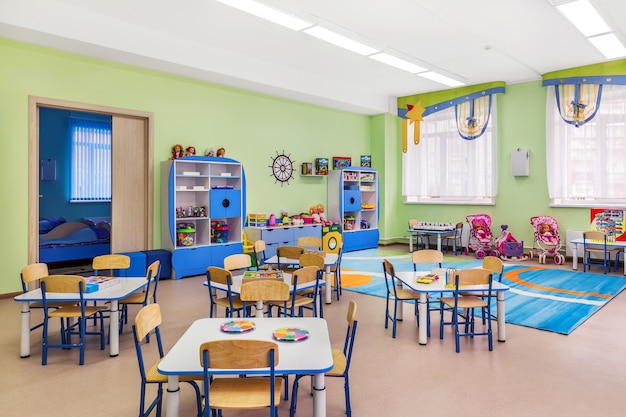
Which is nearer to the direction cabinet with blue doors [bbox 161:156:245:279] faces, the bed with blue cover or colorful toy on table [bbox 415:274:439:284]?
the colorful toy on table

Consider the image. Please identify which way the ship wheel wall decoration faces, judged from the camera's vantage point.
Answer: facing the viewer and to the right of the viewer

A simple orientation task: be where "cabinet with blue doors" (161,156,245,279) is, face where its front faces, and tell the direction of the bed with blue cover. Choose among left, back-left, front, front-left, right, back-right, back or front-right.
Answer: back

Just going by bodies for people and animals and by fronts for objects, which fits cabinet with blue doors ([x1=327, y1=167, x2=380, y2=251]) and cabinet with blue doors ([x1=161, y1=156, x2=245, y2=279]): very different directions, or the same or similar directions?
same or similar directions

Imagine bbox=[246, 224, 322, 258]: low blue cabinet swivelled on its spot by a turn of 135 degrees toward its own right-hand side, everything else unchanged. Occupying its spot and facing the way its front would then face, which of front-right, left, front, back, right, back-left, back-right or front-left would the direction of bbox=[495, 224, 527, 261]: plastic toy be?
back

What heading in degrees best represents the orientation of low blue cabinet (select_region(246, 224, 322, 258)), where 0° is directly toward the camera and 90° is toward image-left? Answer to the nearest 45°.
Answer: approximately 315°

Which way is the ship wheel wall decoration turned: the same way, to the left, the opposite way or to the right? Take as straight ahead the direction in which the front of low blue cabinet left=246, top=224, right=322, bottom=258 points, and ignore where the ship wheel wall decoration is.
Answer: the same way

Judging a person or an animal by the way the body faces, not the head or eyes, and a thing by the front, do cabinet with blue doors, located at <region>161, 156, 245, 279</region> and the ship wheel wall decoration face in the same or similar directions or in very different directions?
same or similar directions

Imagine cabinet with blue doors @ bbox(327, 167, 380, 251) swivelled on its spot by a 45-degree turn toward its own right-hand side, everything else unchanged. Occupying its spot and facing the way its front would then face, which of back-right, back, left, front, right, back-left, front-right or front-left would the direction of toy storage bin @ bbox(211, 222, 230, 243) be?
front-right

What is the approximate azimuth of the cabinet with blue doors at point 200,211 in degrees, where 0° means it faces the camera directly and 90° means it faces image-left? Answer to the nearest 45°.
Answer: approximately 315°

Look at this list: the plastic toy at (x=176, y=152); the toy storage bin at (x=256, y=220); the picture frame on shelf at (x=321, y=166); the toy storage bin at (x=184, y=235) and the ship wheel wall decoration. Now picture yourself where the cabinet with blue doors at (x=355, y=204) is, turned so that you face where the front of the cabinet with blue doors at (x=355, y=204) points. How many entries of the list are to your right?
5

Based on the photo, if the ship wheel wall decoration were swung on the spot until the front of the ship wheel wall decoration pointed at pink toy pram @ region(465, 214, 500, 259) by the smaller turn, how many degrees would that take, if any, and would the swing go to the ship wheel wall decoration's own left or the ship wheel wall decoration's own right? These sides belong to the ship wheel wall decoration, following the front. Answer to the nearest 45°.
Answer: approximately 45° to the ship wheel wall decoration's own left

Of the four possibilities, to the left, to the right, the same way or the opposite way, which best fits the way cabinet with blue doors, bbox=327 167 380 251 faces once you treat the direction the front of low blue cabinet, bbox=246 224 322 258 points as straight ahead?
the same way

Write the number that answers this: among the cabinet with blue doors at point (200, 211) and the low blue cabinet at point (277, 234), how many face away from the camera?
0

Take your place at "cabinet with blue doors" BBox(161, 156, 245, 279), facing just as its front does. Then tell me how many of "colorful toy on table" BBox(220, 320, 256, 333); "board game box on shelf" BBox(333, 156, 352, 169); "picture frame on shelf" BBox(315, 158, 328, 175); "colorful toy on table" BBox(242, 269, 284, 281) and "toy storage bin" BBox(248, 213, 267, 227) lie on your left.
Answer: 3

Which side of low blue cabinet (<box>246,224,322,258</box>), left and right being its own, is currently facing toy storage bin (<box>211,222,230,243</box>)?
right

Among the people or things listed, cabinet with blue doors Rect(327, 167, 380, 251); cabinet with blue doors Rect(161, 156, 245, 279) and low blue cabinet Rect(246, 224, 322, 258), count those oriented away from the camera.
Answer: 0

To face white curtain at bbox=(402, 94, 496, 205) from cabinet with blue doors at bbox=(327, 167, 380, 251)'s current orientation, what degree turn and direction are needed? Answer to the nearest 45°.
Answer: approximately 45° to its left

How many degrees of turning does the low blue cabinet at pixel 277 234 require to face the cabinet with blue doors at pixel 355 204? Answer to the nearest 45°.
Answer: approximately 90° to its left

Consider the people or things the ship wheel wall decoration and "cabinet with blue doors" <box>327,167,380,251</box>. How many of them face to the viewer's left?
0
